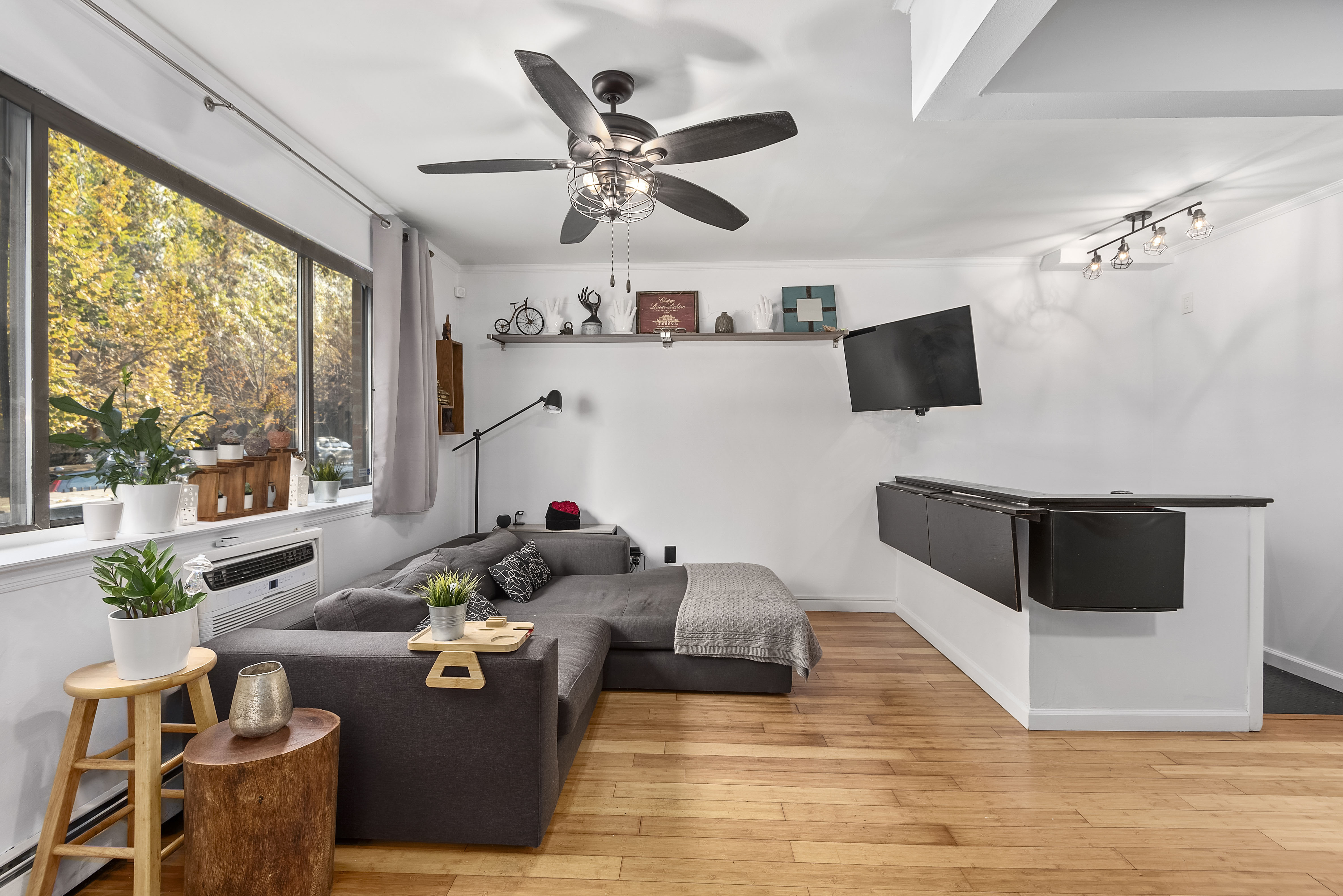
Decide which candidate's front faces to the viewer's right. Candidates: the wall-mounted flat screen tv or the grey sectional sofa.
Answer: the grey sectional sofa

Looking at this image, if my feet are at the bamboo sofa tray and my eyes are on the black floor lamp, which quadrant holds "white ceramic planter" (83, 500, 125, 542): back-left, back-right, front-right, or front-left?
front-left

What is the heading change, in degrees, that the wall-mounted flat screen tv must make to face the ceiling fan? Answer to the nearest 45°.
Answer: approximately 45° to its left

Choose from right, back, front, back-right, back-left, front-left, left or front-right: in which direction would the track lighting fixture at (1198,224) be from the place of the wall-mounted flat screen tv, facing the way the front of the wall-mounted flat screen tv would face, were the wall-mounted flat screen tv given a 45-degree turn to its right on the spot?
back

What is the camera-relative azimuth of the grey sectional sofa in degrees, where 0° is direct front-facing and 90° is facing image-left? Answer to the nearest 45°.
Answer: approximately 270°

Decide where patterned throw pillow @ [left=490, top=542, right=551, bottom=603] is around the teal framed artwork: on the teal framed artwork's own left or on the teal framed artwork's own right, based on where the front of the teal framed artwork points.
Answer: on the teal framed artwork's own right

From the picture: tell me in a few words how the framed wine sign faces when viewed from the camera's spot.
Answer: facing the viewer

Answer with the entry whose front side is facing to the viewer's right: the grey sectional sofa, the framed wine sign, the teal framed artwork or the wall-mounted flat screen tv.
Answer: the grey sectional sofa

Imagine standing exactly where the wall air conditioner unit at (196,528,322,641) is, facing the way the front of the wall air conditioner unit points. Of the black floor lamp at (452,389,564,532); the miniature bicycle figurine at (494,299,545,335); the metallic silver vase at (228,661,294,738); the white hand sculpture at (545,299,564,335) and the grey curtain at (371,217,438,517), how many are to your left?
4

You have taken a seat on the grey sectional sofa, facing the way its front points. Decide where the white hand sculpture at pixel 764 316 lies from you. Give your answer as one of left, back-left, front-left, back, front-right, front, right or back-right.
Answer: front-left

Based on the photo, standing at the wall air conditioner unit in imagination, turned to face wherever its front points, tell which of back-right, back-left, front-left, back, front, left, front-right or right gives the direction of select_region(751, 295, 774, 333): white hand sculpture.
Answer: front-left

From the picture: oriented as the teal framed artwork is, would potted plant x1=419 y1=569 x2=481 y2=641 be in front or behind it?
in front

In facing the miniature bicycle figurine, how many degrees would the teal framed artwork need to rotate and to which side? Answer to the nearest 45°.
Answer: approximately 90° to its right

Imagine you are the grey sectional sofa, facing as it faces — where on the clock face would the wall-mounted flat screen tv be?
The wall-mounted flat screen tv is roughly at 11 o'clock from the grey sectional sofa.

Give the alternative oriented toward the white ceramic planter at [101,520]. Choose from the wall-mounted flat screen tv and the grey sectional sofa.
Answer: the wall-mounted flat screen tv

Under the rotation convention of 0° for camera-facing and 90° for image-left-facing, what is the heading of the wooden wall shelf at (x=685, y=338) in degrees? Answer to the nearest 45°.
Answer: approximately 0°

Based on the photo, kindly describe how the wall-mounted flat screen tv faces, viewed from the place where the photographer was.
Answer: facing the viewer and to the left of the viewer
